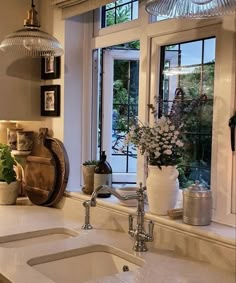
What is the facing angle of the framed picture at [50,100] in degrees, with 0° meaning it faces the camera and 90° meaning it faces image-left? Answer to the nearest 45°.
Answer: approximately 0°

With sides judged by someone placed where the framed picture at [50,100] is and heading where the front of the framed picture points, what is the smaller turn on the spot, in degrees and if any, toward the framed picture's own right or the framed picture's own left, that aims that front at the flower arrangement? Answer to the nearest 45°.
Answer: approximately 45° to the framed picture's own left

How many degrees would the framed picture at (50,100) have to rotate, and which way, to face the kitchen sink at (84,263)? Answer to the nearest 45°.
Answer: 0° — it already faces it

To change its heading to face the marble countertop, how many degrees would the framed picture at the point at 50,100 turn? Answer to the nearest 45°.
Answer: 0° — it already faces it

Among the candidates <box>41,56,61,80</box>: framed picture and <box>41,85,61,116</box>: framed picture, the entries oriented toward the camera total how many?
2

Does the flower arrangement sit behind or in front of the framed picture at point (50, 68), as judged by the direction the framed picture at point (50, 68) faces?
in front

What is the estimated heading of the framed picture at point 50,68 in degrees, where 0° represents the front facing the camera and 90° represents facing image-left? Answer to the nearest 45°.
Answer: approximately 0°
